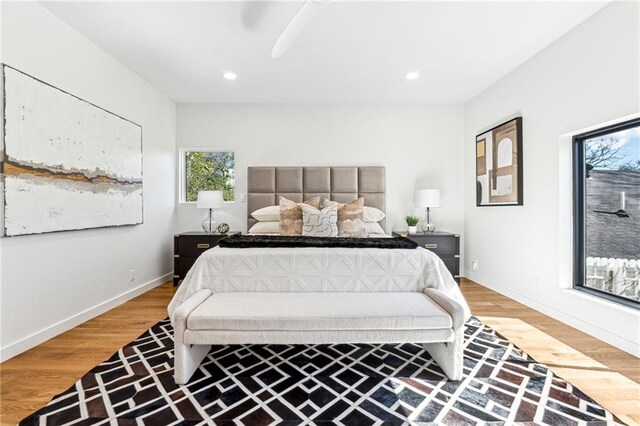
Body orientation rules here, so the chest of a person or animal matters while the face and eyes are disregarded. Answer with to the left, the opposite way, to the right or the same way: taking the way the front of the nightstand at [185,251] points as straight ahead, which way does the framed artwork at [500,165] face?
to the right

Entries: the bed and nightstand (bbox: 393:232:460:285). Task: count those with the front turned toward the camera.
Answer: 2

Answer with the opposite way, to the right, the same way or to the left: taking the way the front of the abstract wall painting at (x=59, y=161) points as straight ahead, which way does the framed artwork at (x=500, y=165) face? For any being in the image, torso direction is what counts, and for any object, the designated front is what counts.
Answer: the opposite way

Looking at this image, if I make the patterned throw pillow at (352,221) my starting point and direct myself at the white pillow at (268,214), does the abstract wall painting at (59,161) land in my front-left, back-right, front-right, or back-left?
front-left

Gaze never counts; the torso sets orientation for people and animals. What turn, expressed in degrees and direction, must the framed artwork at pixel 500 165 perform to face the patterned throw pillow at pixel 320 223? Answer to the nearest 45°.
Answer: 0° — it already faces it

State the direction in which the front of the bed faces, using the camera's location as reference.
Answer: facing the viewer

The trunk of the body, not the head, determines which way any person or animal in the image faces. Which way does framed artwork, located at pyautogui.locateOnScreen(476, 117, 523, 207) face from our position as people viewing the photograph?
facing the viewer and to the left of the viewer

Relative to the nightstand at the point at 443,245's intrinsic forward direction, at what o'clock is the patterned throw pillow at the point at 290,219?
The patterned throw pillow is roughly at 2 o'clock from the nightstand.

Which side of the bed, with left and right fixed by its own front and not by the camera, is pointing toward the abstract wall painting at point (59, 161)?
right

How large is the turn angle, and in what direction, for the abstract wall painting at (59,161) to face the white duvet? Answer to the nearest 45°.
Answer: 0° — it already faces it

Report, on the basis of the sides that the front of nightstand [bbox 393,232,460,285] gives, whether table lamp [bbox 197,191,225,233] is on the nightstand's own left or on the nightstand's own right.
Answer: on the nightstand's own right

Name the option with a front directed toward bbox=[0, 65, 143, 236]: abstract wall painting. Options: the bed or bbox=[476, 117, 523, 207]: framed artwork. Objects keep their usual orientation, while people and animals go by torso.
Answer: the framed artwork

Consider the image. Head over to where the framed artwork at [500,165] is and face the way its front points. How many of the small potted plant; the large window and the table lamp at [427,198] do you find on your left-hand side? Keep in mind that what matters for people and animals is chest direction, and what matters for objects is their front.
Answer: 1

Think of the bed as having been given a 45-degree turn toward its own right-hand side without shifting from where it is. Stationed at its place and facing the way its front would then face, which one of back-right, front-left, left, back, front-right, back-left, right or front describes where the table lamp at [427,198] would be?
back

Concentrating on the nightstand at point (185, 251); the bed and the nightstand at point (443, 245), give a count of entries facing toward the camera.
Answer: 3

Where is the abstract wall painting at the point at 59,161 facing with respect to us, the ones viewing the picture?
facing the viewer and to the right of the viewer

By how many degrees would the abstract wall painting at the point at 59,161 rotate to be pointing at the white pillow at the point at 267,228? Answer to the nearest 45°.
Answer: approximately 45° to its left

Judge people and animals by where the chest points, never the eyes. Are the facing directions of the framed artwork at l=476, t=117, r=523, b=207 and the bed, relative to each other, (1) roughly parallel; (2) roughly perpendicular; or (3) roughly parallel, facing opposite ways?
roughly perpendicular

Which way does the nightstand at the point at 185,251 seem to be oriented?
toward the camera

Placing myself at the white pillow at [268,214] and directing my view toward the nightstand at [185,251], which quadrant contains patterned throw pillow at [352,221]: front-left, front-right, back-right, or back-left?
back-left

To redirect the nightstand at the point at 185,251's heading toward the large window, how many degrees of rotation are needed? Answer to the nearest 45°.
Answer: approximately 45° to its left
